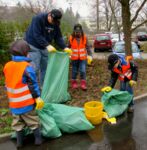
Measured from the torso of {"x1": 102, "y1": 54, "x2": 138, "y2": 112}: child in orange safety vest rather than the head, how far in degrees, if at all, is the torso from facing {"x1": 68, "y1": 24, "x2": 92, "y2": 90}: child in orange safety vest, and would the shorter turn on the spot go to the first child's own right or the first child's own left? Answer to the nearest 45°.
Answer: approximately 90° to the first child's own right

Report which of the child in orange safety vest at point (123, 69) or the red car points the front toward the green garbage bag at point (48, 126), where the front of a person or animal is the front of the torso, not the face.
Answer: the child in orange safety vest

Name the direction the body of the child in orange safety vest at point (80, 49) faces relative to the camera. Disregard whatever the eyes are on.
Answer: toward the camera

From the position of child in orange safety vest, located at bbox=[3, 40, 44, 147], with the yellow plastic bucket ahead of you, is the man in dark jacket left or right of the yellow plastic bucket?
left

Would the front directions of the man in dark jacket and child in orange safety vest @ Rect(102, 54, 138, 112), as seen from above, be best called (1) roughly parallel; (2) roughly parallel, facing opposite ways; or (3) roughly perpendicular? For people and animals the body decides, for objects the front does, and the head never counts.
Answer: roughly perpendicular

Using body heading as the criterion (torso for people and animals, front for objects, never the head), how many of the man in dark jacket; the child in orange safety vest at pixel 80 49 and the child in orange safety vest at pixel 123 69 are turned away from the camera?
0

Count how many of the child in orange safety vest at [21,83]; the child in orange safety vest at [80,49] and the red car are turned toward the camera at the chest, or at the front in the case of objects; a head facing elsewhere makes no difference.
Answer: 1

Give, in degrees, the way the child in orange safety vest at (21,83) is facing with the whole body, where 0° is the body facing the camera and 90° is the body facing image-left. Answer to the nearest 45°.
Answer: approximately 225°

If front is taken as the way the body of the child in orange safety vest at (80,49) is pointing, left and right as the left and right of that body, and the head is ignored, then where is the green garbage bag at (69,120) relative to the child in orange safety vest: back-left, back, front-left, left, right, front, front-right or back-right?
front

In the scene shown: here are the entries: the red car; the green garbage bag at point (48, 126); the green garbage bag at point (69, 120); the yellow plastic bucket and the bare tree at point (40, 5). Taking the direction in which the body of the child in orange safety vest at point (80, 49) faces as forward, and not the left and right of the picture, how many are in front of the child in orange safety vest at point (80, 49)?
3

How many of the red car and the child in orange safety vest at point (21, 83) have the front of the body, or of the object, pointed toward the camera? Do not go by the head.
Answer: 0

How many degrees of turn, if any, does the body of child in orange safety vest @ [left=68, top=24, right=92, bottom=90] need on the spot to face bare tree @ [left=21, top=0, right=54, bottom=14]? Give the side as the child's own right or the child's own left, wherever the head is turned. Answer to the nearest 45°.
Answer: approximately 180°

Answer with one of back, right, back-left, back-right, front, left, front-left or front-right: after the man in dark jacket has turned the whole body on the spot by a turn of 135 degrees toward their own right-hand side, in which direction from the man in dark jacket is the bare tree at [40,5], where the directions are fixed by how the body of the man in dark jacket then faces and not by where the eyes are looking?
right
